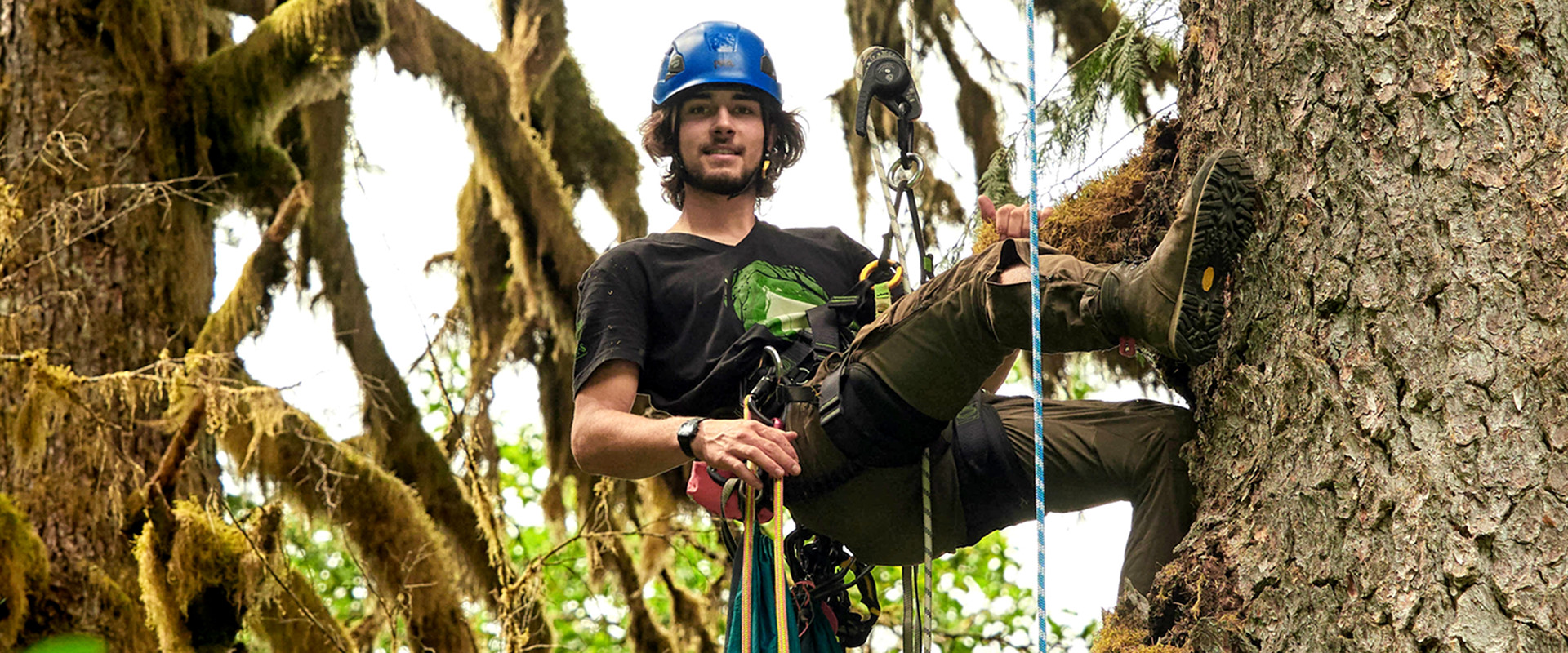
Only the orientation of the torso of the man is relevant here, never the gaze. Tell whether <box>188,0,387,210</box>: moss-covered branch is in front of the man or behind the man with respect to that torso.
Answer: behind

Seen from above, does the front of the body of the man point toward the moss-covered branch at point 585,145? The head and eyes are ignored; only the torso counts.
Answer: no

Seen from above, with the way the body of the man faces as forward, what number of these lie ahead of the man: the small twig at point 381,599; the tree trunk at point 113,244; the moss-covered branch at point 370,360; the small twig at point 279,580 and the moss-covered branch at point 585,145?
0

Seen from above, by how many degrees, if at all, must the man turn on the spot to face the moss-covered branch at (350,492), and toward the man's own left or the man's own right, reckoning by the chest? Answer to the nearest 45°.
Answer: approximately 180°

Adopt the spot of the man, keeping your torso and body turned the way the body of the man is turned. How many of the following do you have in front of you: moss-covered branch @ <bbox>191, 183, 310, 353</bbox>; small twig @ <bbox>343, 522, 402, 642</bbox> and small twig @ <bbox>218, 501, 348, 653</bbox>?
0

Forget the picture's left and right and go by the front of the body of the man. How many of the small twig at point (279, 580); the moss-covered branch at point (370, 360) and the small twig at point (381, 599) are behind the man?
3

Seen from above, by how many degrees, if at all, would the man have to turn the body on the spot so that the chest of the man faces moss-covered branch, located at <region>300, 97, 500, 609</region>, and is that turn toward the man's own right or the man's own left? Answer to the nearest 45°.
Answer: approximately 180°

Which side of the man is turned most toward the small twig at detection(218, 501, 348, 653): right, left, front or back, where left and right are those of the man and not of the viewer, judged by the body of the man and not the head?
back

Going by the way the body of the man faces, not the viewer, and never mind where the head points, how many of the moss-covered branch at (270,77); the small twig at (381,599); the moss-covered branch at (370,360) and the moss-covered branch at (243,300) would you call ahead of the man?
0

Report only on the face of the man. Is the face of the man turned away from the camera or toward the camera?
toward the camera

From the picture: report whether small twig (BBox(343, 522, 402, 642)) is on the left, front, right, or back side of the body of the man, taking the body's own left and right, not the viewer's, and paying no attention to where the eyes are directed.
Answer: back

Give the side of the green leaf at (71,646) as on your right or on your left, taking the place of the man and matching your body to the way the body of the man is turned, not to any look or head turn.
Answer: on your right

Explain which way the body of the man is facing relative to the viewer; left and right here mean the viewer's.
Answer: facing the viewer and to the right of the viewer

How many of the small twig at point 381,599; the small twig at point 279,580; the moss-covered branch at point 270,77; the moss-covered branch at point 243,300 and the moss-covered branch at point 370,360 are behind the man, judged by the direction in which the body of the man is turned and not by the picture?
5

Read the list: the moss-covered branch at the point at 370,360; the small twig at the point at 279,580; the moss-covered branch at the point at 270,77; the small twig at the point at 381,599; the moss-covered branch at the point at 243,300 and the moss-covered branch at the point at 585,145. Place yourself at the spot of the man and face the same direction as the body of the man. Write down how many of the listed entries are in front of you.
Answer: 0

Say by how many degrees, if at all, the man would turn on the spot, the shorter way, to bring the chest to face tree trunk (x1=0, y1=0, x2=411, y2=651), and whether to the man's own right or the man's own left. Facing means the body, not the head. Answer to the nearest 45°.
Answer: approximately 180°
